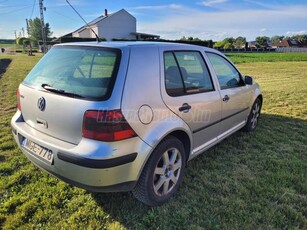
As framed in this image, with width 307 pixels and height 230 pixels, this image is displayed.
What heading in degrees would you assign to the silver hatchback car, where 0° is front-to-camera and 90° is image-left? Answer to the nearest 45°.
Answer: approximately 225°
